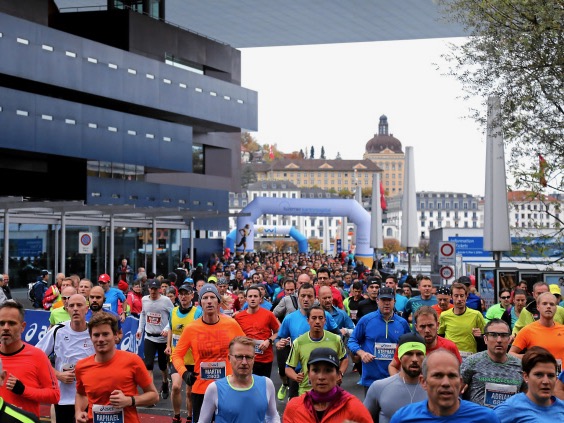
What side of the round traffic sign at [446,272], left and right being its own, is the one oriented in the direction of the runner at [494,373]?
front

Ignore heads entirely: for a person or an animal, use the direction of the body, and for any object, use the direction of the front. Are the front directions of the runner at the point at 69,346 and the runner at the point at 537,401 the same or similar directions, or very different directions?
same or similar directions

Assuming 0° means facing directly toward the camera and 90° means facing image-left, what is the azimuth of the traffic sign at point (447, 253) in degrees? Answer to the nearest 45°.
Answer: approximately 0°

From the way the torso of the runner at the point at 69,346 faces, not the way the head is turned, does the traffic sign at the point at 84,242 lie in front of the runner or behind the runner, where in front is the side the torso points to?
behind

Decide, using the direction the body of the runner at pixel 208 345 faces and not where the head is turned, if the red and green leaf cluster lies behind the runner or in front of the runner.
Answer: behind

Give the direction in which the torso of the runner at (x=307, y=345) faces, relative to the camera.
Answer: toward the camera

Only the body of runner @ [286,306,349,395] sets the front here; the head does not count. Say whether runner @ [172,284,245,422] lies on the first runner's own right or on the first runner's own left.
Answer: on the first runner's own right

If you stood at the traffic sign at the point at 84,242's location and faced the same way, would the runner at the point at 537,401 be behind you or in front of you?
in front

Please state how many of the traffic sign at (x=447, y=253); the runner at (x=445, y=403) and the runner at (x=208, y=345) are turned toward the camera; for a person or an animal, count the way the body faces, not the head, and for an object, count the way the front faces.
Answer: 3

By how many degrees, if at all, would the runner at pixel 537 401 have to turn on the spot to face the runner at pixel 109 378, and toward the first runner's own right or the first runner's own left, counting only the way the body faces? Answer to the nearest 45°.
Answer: approximately 135° to the first runner's own right

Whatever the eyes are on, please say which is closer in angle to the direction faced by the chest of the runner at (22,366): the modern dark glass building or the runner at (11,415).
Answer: the runner
